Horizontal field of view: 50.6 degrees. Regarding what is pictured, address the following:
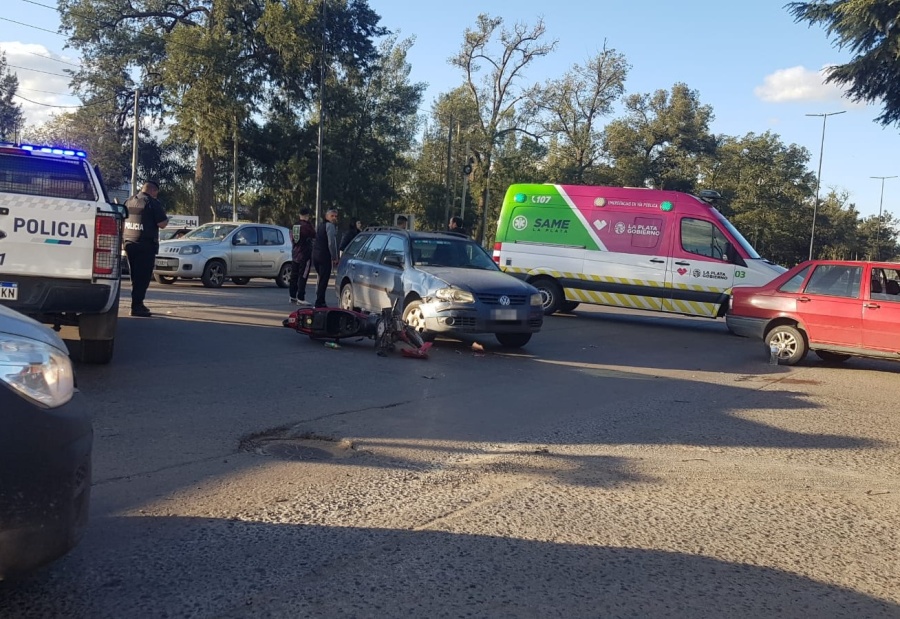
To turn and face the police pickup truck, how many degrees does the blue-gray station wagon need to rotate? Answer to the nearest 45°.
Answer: approximately 90° to its right

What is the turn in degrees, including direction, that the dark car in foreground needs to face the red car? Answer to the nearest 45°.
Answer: approximately 45° to its left

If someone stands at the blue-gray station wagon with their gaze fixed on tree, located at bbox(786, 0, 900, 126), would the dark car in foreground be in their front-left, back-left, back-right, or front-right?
back-right

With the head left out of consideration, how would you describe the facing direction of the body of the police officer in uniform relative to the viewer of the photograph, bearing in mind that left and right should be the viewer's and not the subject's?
facing away from the viewer and to the right of the viewer

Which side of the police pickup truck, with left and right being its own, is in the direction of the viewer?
back

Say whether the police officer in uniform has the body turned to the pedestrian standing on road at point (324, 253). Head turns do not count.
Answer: yes

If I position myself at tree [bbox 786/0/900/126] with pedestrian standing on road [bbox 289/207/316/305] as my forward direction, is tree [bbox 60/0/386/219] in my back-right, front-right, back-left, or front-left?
front-right

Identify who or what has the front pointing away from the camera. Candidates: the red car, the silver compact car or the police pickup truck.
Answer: the police pickup truck

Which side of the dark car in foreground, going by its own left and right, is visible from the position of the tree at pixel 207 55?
left

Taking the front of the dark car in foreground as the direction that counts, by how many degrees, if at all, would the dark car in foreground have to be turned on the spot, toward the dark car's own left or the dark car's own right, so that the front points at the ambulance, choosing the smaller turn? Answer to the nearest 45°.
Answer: approximately 45° to the dark car's own left

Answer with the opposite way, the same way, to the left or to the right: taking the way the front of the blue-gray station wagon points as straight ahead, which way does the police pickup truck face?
the opposite way

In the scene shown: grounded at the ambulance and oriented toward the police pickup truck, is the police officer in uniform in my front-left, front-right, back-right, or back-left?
front-right
